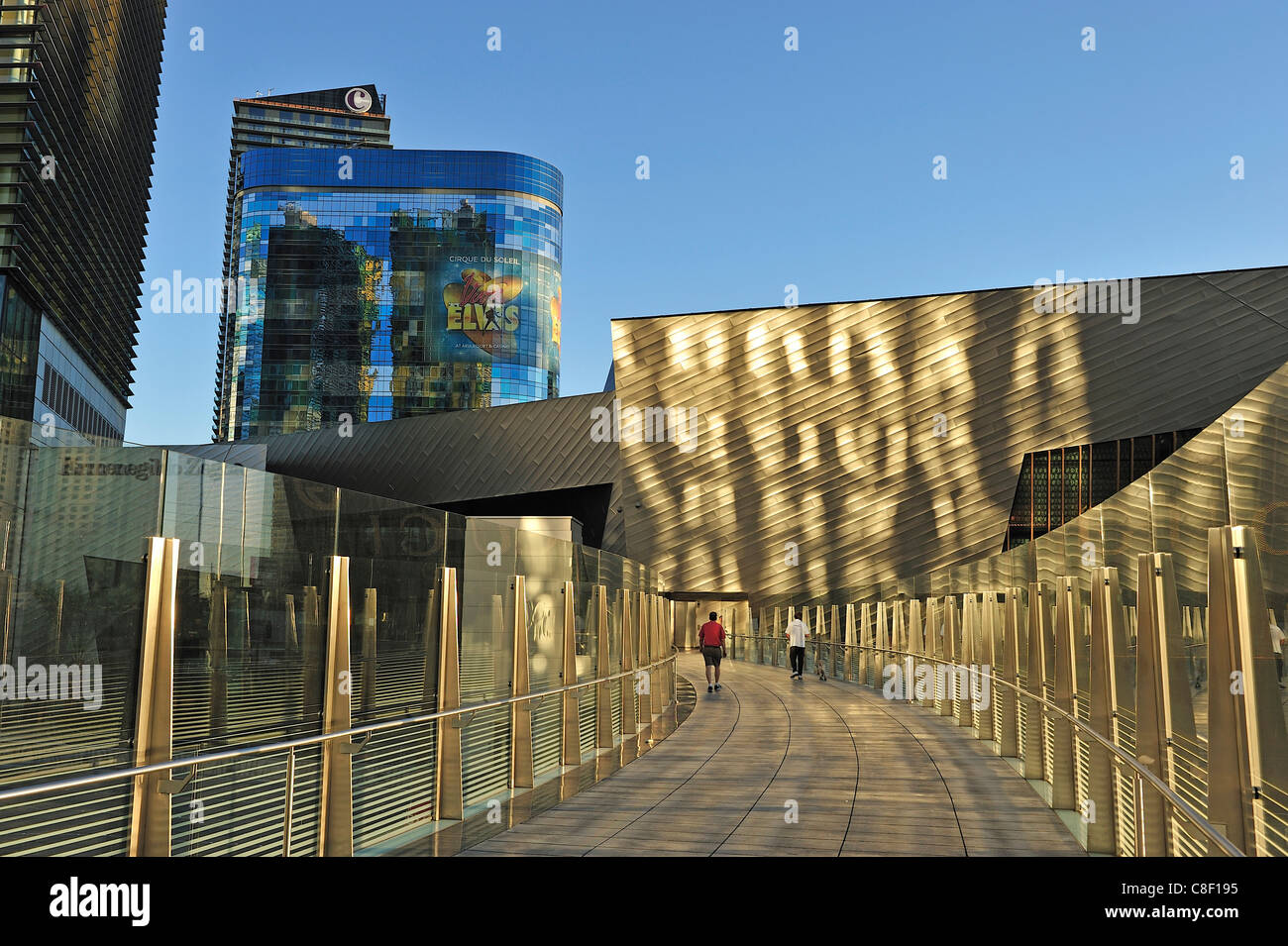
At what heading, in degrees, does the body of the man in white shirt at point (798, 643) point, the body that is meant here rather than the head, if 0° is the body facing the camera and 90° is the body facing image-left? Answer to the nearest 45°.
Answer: approximately 180°

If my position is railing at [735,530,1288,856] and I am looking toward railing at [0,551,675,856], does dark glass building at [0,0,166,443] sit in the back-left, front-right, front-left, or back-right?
front-right

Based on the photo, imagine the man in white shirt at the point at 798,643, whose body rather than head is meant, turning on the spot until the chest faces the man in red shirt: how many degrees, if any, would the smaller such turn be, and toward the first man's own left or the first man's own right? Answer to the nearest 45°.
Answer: approximately 135° to the first man's own left

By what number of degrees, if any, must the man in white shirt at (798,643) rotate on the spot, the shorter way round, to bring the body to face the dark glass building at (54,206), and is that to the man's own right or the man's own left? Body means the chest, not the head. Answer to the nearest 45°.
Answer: approximately 45° to the man's own left

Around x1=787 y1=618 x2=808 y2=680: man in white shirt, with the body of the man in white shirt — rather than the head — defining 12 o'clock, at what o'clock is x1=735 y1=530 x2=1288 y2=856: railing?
The railing is roughly at 6 o'clock from the man in white shirt.

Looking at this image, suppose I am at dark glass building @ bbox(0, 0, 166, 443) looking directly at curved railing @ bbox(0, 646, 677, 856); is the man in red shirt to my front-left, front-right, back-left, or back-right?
front-left

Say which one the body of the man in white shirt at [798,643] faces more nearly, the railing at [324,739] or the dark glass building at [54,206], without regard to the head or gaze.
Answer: the dark glass building

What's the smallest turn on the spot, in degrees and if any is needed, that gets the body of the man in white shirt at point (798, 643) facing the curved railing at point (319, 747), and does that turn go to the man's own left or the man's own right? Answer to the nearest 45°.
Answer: approximately 180°

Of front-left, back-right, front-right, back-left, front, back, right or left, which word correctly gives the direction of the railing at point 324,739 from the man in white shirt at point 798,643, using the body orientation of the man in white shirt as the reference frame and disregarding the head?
back
